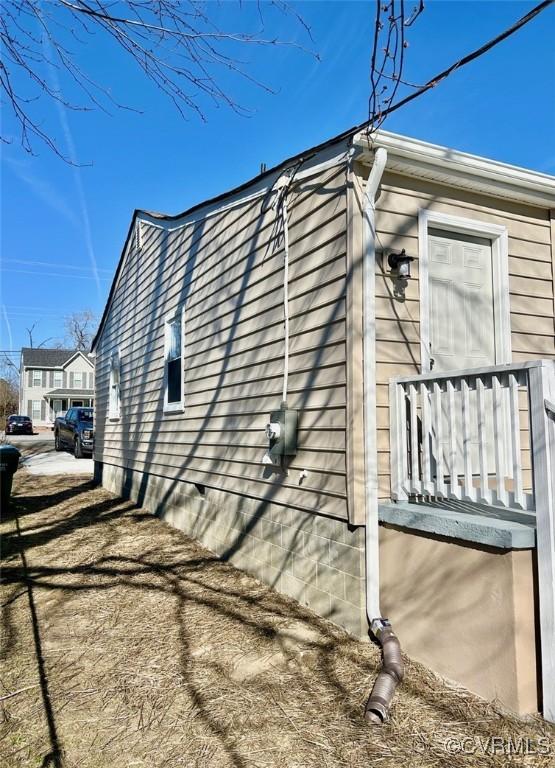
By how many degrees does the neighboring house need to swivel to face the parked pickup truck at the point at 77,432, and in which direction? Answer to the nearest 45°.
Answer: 0° — it already faces it

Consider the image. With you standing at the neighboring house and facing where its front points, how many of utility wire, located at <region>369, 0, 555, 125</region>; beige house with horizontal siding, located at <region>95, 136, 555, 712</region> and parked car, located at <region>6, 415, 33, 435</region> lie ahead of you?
3

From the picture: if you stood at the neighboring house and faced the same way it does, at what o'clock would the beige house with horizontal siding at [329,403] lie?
The beige house with horizontal siding is roughly at 12 o'clock from the neighboring house.

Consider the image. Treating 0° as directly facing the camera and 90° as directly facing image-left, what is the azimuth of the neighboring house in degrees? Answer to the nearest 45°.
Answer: approximately 0°

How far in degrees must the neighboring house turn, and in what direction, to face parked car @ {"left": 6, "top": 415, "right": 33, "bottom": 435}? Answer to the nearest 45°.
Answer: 0° — it already faces it

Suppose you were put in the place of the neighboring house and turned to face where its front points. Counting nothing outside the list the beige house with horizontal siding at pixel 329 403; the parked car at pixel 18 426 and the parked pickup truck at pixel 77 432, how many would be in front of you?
3

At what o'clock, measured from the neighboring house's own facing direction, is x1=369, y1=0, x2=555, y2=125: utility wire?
The utility wire is roughly at 12 o'clock from the neighboring house.
